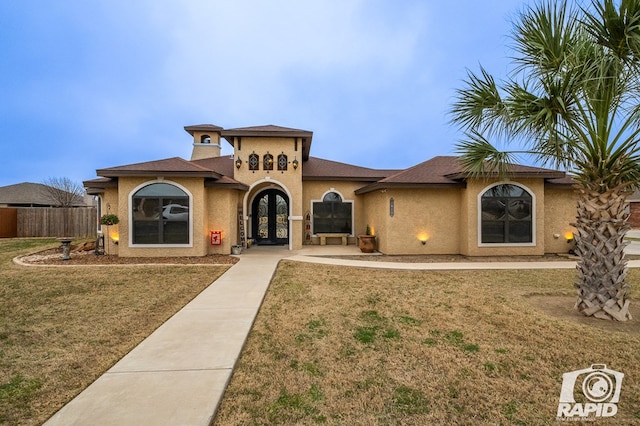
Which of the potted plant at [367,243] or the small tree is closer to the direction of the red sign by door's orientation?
the potted plant

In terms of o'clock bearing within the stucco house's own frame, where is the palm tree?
The palm tree is roughly at 11 o'clock from the stucco house.

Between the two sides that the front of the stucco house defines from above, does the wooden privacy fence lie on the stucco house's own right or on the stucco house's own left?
on the stucco house's own right

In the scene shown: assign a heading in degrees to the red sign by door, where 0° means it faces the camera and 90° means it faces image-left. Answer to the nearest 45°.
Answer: approximately 0°

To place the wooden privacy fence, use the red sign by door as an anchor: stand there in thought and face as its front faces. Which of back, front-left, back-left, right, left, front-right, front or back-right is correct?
back-right

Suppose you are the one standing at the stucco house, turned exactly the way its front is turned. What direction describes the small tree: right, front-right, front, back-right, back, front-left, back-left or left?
back-right

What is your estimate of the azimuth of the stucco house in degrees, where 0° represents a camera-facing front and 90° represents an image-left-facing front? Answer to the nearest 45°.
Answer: approximately 0°

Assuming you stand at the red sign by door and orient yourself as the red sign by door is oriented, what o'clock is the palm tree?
The palm tree is roughly at 11 o'clock from the red sign by door.
